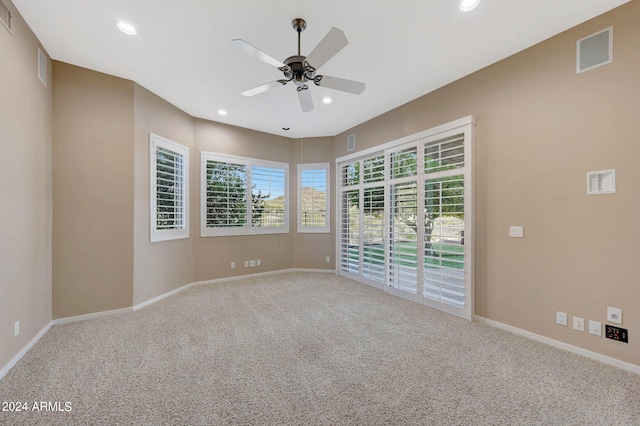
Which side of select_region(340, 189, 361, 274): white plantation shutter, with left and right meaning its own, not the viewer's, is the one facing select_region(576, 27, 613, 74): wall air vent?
left

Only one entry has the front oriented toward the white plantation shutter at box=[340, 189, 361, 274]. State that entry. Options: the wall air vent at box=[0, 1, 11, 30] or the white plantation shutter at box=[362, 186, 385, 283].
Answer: the wall air vent

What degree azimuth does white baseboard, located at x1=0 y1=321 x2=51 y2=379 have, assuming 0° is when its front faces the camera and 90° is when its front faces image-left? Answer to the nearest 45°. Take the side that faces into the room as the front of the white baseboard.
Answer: approximately 270°

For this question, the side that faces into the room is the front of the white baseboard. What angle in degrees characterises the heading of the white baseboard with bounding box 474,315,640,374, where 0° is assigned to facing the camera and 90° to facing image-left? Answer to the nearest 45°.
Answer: approximately 45°

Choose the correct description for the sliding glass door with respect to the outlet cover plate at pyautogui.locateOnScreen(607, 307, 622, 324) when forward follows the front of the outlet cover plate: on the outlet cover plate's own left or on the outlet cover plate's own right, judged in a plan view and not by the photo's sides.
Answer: on the outlet cover plate's own right

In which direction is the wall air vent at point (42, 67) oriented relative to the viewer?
to the viewer's right

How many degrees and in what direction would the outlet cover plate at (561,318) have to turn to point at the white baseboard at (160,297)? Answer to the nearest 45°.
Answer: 0° — it already faces it

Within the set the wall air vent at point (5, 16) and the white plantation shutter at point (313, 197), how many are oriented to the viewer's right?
1
